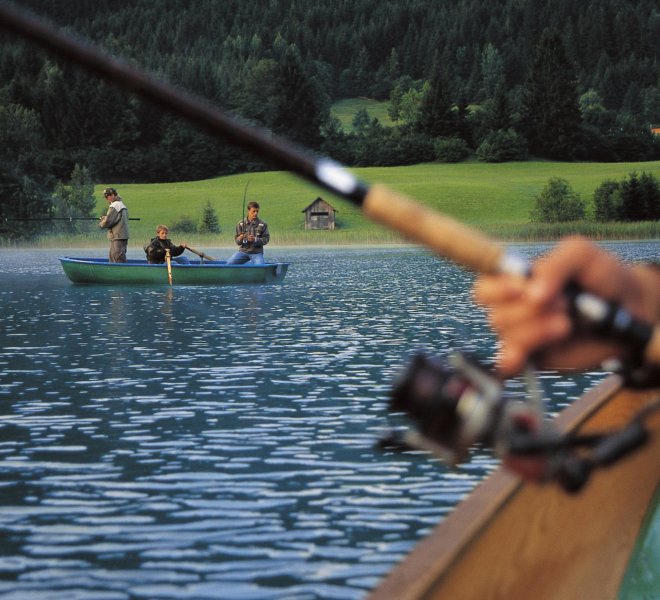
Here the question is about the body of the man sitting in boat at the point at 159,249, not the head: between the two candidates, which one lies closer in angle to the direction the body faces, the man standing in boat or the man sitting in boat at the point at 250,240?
the man sitting in boat

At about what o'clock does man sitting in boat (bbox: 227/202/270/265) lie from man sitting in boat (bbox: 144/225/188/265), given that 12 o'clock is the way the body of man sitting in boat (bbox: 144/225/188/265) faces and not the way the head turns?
man sitting in boat (bbox: 227/202/270/265) is roughly at 11 o'clock from man sitting in boat (bbox: 144/225/188/265).

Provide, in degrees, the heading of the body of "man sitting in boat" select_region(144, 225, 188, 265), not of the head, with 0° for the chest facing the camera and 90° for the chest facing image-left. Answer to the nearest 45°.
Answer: approximately 315°

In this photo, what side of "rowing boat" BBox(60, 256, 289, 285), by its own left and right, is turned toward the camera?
left
